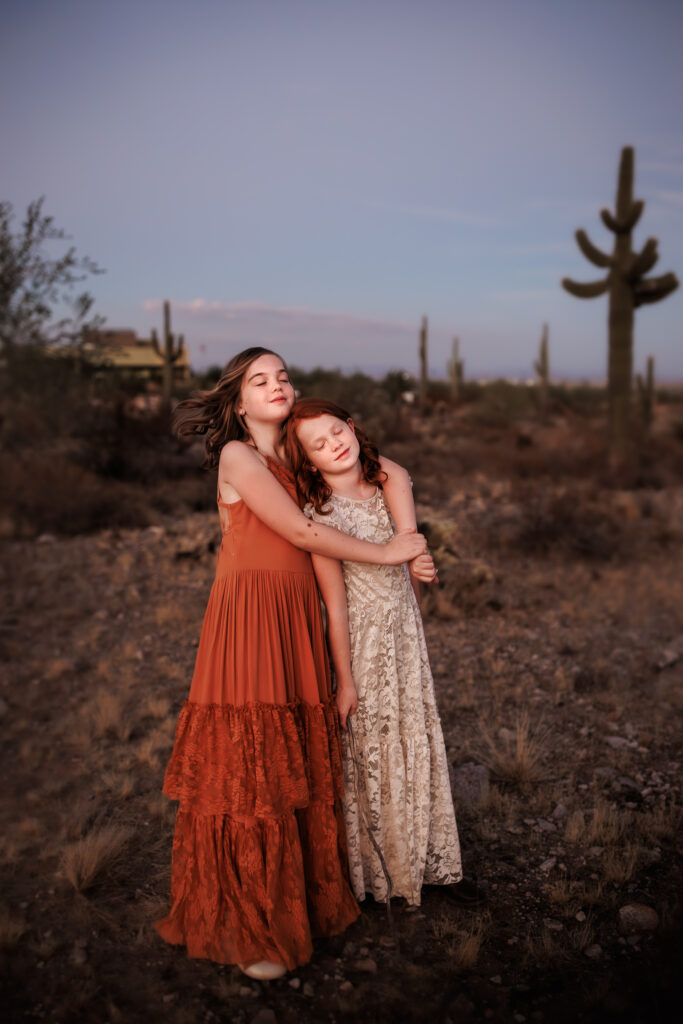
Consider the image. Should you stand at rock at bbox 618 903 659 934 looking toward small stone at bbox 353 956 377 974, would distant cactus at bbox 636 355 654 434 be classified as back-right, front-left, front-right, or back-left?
back-right

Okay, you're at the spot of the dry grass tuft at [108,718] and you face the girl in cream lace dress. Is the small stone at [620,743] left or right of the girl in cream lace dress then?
left

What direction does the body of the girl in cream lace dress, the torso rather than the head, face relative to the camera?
toward the camera

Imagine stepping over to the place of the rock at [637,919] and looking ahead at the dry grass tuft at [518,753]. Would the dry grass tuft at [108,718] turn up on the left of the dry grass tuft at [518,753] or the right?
left

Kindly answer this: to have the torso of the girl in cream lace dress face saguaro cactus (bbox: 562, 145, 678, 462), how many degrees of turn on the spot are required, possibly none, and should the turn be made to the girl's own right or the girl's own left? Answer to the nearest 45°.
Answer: approximately 180°

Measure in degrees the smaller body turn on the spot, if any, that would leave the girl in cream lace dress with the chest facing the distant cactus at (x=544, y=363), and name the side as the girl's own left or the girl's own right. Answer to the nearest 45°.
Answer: approximately 180°

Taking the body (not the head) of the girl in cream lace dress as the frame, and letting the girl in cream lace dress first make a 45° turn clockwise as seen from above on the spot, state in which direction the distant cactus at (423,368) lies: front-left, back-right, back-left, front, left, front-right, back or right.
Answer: back-right

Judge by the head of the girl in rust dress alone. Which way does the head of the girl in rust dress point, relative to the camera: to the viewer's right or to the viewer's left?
to the viewer's right

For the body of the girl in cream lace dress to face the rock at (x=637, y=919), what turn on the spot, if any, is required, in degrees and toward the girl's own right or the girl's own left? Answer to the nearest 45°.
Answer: approximately 90° to the girl's own left
